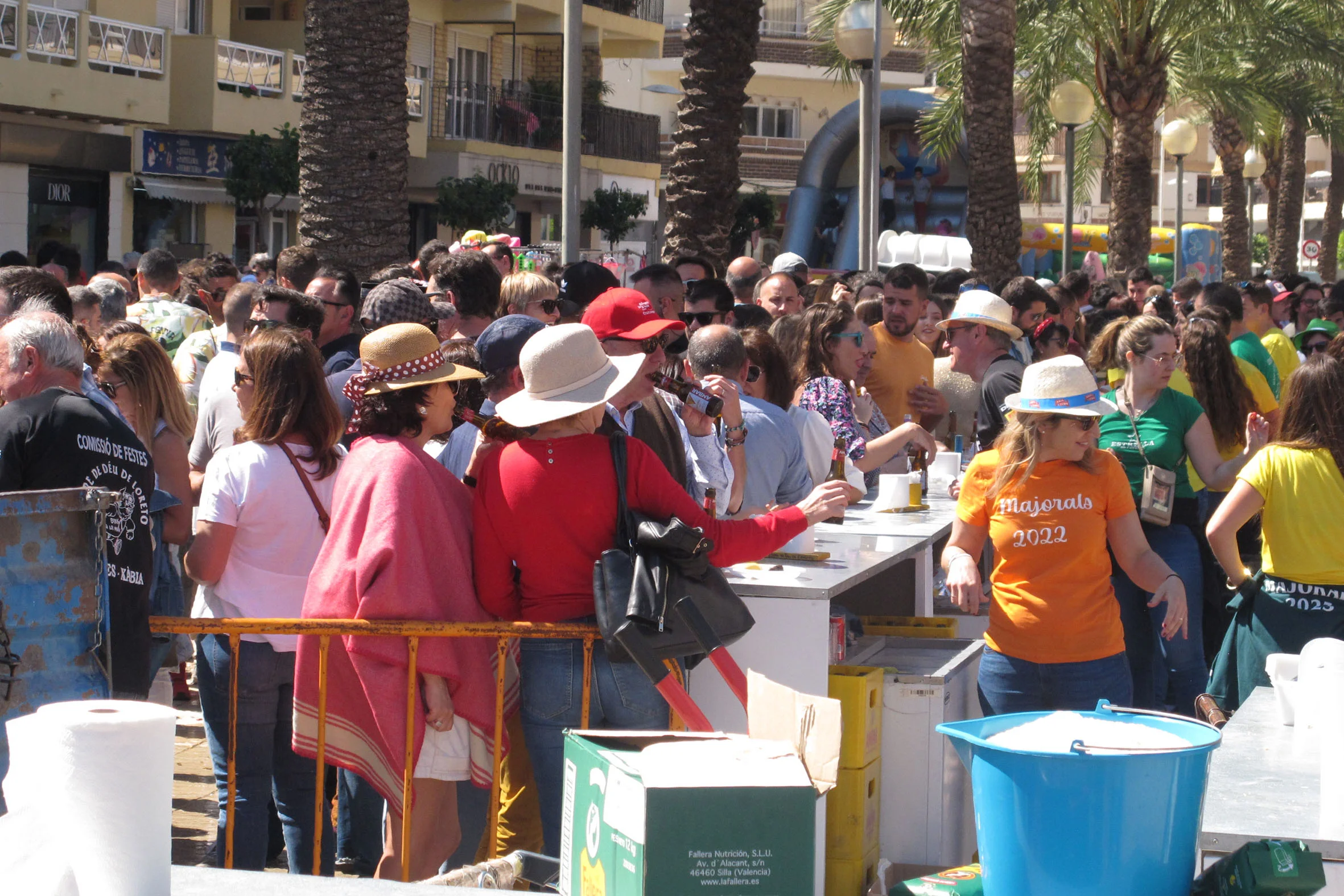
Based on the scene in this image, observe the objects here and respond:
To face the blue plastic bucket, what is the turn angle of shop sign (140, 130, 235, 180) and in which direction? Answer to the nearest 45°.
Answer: approximately 45° to its right

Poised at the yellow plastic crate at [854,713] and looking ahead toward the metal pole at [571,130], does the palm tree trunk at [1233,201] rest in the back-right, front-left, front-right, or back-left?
front-right

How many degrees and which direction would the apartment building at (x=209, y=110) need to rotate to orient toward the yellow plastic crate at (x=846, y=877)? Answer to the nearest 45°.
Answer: approximately 45° to its right

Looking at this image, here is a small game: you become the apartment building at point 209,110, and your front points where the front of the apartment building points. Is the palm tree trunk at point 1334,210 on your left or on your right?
on your left

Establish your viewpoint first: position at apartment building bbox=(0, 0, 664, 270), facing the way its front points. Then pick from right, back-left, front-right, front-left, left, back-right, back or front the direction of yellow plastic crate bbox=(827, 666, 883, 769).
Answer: front-right

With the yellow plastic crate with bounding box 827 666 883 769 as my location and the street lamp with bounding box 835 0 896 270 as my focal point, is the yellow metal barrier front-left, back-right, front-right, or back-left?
back-left

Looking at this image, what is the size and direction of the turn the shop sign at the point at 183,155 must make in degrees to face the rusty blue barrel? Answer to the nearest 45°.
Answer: approximately 45° to its right

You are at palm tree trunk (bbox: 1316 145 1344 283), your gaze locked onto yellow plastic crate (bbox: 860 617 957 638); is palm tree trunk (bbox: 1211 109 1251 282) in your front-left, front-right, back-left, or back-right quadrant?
front-right

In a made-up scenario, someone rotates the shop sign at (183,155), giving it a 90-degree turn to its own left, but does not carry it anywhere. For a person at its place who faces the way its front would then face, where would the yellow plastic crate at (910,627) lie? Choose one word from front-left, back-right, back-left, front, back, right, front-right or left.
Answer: back-right

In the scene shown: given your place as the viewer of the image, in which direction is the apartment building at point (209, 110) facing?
facing the viewer and to the right of the viewer

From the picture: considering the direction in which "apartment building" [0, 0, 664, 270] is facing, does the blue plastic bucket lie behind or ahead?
ahead
